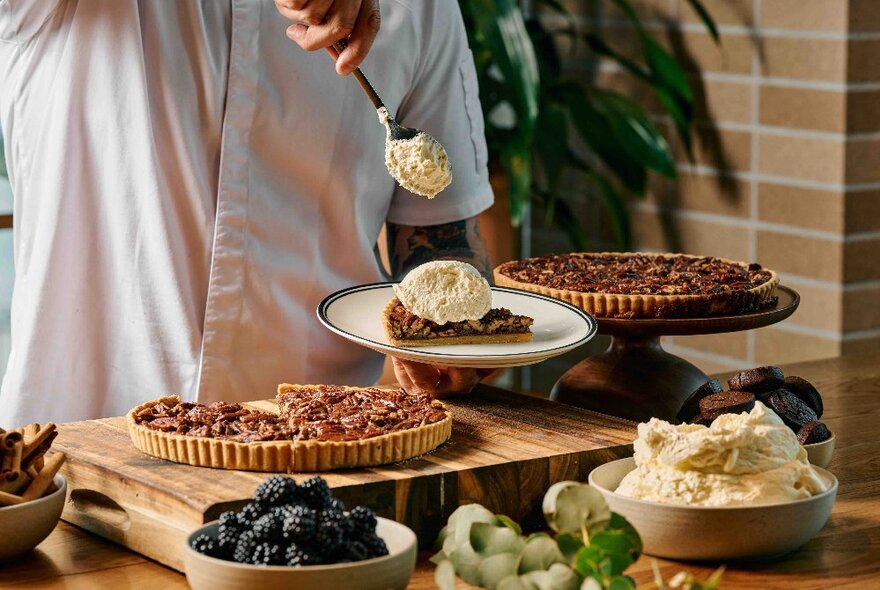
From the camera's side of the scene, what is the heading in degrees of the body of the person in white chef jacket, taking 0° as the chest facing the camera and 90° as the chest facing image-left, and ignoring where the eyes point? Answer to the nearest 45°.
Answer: approximately 0°

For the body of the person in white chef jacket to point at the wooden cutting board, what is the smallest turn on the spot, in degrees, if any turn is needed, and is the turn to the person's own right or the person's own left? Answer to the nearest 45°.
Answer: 0° — they already face it

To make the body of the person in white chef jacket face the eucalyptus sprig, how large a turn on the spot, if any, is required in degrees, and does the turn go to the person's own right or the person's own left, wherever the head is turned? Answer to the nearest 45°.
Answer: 0° — they already face it

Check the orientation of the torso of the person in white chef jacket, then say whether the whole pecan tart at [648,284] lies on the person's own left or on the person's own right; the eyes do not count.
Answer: on the person's own left

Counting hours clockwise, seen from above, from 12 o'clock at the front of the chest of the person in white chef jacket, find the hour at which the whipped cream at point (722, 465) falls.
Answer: The whipped cream is roughly at 11 o'clock from the person in white chef jacket.
